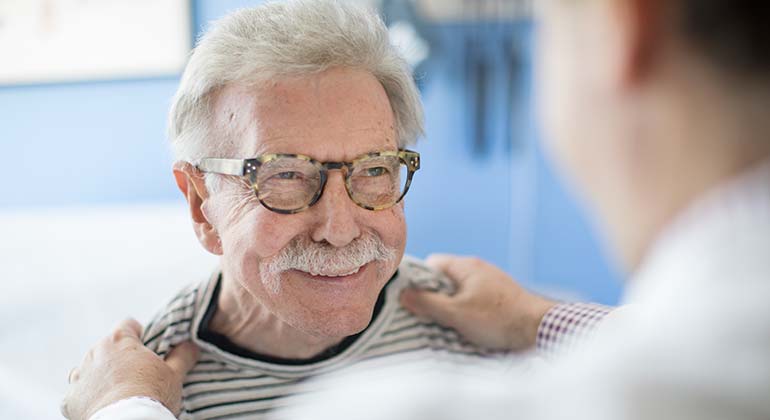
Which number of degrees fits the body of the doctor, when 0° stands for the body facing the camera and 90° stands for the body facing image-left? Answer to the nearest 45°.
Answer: approximately 135°

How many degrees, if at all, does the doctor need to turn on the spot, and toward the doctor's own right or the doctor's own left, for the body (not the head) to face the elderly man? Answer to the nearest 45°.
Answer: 0° — they already face them

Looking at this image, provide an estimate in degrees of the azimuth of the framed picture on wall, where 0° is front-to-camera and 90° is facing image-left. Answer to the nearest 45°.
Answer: approximately 0°

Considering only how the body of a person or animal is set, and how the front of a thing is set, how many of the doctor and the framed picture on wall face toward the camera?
1

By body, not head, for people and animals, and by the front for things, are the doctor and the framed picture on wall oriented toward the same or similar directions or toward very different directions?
very different directions

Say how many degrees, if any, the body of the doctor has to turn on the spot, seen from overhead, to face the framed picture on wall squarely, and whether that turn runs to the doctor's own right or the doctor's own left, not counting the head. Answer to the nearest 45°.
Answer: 0° — they already face it

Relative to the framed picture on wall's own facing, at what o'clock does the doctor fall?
The doctor is roughly at 12 o'clock from the framed picture on wall.

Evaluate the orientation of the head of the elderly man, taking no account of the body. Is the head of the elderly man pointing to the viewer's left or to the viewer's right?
to the viewer's right

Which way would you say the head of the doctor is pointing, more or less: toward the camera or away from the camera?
away from the camera
